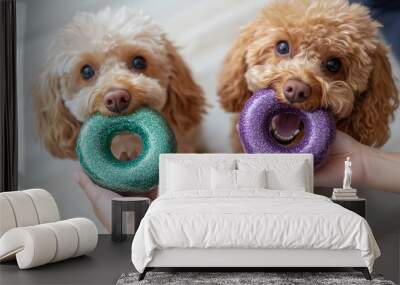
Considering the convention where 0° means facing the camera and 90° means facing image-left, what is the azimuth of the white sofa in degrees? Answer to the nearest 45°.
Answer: approximately 315°

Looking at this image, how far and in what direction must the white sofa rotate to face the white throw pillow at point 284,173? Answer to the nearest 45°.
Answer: approximately 45° to its left

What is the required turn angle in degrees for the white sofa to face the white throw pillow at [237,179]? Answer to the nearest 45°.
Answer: approximately 45° to its left

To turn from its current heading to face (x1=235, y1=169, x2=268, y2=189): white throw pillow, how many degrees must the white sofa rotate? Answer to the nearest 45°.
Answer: approximately 45° to its left

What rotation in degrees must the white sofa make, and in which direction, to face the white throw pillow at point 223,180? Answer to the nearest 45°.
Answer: approximately 45° to its left

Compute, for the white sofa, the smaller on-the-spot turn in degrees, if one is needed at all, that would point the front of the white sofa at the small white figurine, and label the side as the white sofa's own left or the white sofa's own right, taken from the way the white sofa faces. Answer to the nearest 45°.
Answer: approximately 45° to the white sofa's own left
